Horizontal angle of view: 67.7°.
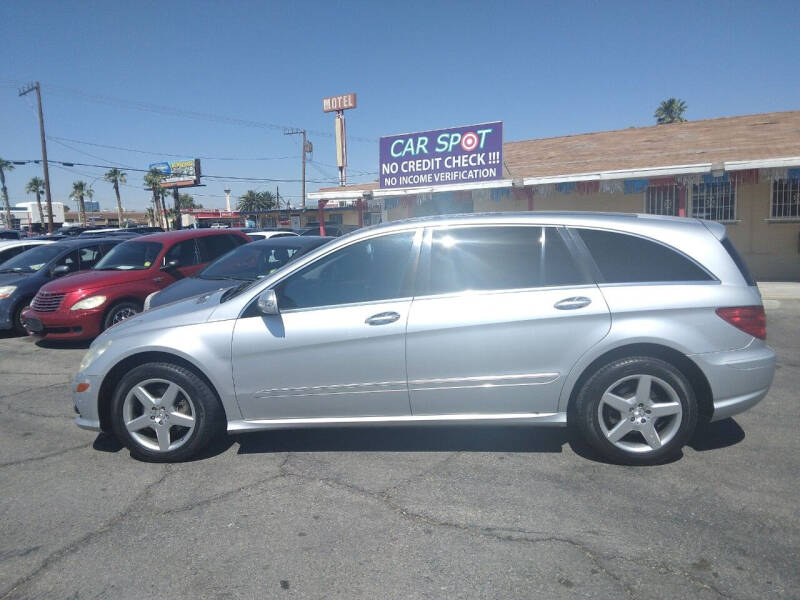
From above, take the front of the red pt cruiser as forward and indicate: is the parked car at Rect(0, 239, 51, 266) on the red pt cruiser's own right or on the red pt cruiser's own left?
on the red pt cruiser's own right

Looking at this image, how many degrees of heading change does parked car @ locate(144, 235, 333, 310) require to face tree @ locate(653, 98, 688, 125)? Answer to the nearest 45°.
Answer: approximately 180°

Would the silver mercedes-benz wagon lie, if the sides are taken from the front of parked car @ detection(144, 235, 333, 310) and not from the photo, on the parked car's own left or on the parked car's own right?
on the parked car's own left

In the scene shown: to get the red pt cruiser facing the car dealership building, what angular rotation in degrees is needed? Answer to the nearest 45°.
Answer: approximately 135° to its left

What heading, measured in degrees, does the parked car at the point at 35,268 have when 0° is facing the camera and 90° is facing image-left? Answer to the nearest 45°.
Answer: approximately 45°

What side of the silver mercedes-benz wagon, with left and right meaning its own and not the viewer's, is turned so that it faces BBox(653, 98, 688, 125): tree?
right

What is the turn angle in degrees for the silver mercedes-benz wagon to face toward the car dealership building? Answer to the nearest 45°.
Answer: approximately 135° to its right

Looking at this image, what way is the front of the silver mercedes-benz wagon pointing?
to the viewer's left

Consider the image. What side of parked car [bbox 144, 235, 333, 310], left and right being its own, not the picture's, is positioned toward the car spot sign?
back
